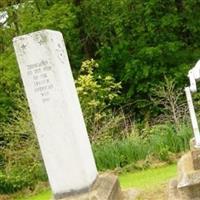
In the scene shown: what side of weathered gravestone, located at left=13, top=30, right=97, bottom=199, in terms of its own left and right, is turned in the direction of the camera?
front

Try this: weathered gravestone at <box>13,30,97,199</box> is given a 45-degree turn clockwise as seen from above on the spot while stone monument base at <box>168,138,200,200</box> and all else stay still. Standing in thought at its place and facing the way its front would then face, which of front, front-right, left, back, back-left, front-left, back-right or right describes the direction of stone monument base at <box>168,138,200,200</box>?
back-left

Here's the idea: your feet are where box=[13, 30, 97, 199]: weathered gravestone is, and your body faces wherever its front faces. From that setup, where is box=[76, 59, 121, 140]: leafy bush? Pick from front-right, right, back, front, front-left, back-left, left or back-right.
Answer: back
